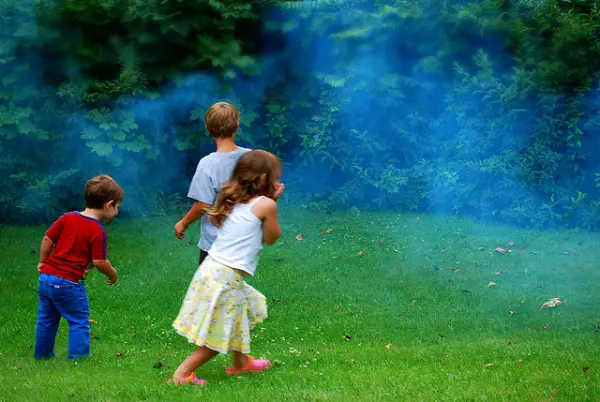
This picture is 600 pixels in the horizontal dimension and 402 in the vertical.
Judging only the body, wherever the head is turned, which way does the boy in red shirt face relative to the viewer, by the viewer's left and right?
facing away from the viewer and to the right of the viewer

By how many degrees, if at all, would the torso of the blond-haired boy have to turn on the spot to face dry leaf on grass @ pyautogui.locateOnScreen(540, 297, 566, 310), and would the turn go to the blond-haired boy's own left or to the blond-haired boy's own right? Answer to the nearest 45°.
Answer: approximately 90° to the blond-haired boy's own right

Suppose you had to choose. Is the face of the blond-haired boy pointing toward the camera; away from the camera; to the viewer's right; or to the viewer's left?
away from the camera

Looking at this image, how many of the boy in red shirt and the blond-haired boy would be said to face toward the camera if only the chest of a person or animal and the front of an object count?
0

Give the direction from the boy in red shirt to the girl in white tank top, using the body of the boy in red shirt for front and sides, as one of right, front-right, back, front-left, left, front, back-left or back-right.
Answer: right

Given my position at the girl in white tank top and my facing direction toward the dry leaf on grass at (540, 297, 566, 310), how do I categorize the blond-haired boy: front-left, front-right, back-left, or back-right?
front-left

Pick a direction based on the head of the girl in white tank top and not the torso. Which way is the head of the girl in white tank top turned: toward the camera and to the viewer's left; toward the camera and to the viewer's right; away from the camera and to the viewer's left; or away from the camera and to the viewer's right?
away from the camera and to the viewer's right

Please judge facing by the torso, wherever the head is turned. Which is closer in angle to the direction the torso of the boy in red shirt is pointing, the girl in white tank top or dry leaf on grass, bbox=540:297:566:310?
the dry leaf on grass

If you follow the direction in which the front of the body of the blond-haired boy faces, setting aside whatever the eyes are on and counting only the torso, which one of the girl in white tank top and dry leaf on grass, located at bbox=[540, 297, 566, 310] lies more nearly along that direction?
the dry leaf on grass

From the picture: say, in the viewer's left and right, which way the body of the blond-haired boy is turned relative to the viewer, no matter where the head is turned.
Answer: facing away from the viewer

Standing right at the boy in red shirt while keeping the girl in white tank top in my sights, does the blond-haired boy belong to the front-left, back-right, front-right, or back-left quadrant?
front-left

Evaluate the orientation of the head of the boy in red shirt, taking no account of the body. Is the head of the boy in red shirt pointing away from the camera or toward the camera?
away from the camera

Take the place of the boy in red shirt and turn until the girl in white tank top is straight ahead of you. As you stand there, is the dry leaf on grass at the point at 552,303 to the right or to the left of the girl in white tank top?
left

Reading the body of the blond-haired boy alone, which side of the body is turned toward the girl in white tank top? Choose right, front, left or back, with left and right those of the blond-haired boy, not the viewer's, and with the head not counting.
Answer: back

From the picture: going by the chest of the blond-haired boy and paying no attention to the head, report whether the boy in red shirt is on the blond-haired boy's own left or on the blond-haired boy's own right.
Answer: on the blond-haired boy's own left
